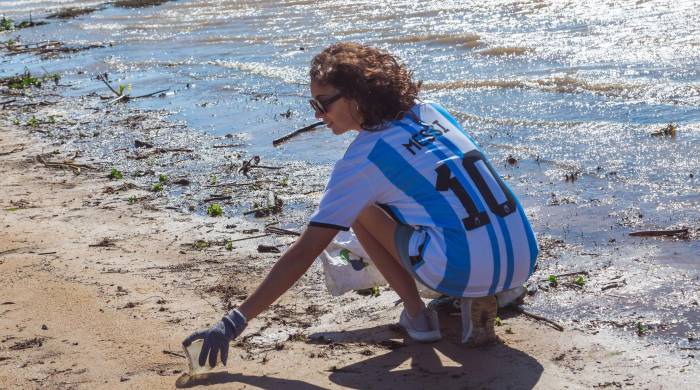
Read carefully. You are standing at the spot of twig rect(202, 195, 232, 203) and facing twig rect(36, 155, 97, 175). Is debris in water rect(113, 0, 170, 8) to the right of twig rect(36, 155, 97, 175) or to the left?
right

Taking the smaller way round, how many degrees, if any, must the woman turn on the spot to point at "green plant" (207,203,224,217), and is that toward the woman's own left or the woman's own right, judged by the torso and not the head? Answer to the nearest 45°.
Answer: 0° — they already face it

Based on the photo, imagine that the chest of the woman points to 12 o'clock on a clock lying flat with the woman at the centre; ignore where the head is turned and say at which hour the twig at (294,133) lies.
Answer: The twig is roughly at 1 o'clock from the woman.

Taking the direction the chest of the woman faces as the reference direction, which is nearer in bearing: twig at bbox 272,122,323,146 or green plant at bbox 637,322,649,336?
the twig

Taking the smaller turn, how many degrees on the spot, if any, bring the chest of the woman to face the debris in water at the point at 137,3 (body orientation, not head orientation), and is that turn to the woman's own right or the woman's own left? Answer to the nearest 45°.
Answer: approximately 45° to the woman's own right

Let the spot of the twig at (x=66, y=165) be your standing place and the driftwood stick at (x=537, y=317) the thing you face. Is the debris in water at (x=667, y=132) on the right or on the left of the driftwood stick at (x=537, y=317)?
left

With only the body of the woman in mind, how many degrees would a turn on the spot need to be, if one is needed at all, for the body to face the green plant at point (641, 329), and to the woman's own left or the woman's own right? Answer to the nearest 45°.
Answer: approximately 135° to the woman's own right

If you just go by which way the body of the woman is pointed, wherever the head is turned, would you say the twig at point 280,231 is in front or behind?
in front

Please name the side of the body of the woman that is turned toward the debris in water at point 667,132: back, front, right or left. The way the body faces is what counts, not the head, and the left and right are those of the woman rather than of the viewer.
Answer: right

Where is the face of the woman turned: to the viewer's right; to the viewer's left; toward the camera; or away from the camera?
to the viewer's left

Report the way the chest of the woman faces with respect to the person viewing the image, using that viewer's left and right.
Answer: facing away from the viewer and to the left of the viewer
